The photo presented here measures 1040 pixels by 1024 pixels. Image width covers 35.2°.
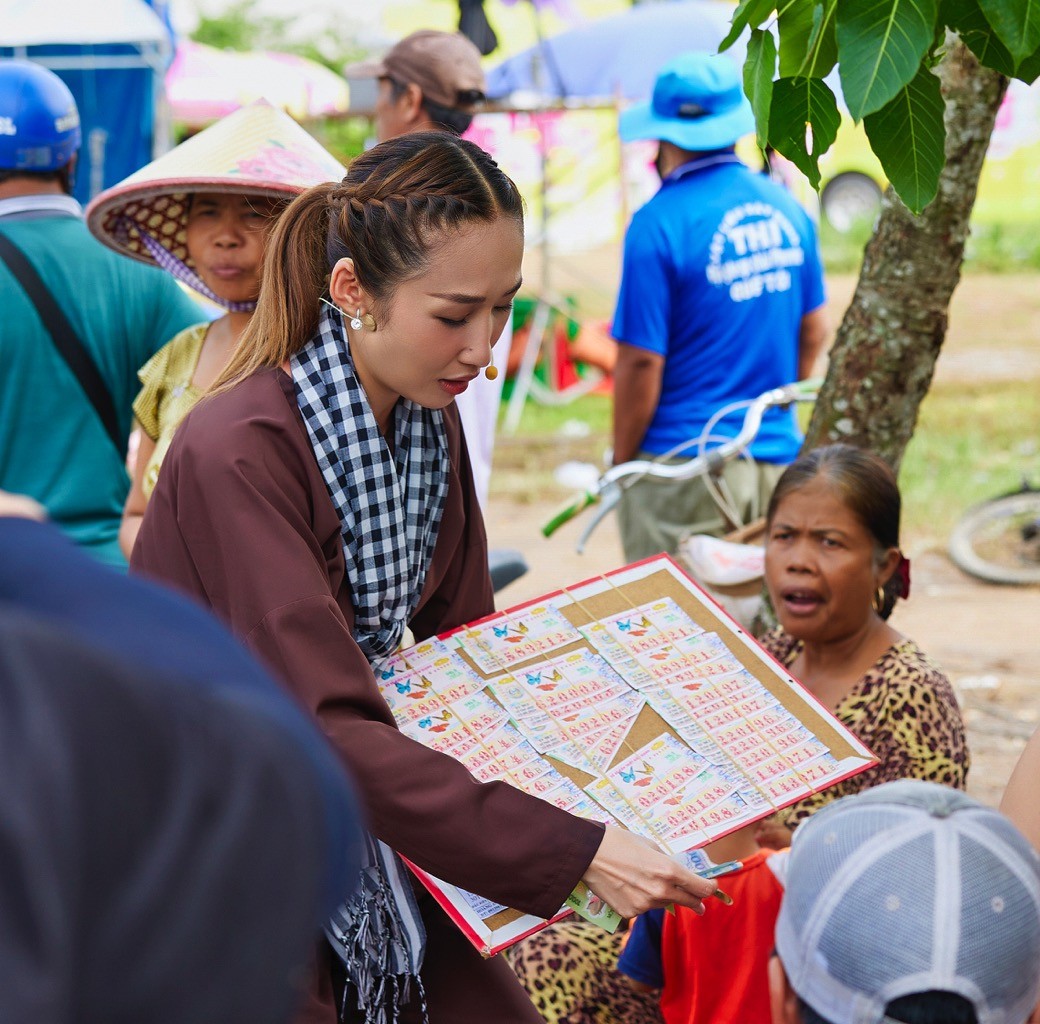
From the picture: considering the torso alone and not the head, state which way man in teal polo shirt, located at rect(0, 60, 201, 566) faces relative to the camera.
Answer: away from the camera

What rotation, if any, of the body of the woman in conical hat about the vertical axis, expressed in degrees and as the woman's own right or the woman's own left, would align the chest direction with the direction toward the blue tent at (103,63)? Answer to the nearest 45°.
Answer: approximately 180°

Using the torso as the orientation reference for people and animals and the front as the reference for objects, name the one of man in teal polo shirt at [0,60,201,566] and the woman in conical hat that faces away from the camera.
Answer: the man in teal polo shirt

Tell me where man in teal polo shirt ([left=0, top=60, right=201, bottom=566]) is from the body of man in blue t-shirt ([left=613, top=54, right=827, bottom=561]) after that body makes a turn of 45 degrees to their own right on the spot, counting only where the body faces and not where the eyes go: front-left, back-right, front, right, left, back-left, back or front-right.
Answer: back-left

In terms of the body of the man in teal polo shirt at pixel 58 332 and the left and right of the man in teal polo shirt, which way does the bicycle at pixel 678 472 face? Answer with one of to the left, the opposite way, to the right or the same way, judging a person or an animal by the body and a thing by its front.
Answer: the opposite way

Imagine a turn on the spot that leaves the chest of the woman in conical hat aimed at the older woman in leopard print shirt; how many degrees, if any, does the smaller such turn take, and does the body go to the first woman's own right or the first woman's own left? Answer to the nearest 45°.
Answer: approximately 45° to the first woman's own left

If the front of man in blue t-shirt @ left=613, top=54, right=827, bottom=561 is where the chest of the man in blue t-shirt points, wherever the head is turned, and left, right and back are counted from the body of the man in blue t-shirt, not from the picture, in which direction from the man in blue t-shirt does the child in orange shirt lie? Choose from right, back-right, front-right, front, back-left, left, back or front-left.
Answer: back-left

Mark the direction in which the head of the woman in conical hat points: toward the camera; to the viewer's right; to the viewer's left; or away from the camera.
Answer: toward the camera

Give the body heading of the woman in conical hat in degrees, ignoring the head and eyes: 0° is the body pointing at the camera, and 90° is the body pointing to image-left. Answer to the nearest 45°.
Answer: approximately 0°

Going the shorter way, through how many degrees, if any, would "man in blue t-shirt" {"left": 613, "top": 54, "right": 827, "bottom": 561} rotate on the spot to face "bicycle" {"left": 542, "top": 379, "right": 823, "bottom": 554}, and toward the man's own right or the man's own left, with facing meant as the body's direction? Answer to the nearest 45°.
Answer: approximately 135° to the man's own left

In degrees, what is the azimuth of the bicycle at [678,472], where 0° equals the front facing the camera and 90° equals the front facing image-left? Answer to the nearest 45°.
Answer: approximately 315°

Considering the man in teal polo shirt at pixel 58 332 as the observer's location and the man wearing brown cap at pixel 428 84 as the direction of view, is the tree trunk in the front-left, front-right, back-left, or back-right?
front-right

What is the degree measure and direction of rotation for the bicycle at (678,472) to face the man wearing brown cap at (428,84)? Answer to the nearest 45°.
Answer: approximately 180°

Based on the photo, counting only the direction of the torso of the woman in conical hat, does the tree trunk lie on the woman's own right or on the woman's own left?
on the woman's own left

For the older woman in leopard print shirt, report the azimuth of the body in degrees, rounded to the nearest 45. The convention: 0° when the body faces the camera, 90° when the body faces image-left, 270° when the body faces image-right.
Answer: approximately 45°

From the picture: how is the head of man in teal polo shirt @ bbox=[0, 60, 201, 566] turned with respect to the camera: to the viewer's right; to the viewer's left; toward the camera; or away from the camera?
away from the camera

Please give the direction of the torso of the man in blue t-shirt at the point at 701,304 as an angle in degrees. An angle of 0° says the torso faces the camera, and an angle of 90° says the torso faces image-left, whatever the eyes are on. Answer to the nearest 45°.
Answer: approximately 135°

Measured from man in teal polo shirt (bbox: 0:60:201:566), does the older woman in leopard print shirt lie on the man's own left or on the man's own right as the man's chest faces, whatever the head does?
on the man's own right
